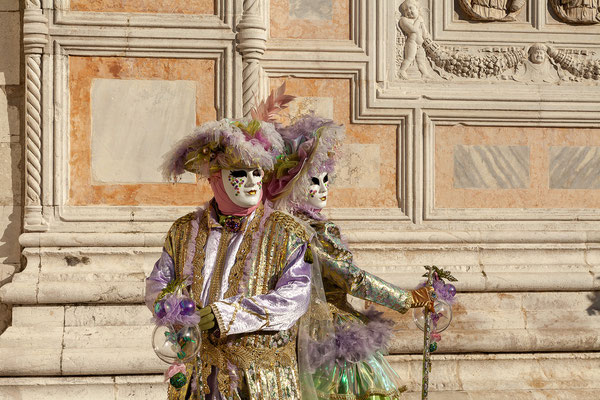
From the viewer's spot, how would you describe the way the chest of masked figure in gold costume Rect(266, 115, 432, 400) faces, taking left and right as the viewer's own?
facing to the right of the viewer
